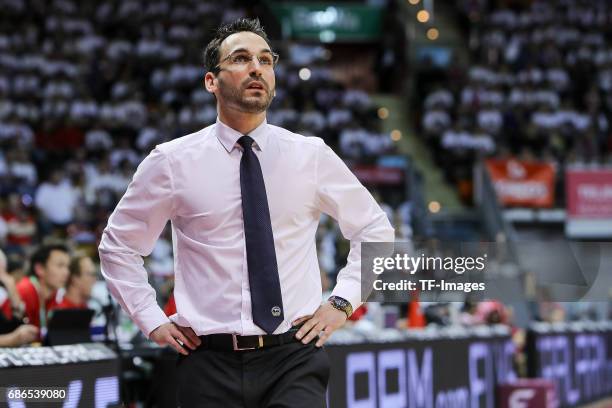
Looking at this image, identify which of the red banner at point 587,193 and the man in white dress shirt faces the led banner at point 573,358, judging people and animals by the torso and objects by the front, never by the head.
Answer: the red banner

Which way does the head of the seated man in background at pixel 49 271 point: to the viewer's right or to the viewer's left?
to the viewer's right

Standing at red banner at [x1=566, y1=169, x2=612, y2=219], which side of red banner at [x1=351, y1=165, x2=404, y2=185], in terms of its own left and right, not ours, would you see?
left

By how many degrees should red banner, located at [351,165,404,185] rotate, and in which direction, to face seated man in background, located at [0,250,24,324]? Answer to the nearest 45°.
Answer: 0° — it already faces them

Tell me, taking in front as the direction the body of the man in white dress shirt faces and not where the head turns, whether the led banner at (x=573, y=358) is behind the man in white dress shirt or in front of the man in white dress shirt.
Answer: behind

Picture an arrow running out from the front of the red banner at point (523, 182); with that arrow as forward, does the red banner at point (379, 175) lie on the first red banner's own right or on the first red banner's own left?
on the first red banner's own right

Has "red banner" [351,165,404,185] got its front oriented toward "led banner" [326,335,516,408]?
yes

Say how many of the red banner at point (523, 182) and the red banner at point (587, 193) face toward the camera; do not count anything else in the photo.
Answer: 2

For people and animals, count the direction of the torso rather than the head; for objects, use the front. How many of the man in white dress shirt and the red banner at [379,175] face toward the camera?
2

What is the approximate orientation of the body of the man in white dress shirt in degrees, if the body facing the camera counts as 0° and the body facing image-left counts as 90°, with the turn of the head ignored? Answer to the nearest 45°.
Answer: approximately 0°
